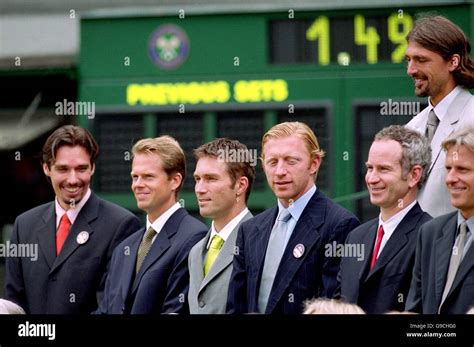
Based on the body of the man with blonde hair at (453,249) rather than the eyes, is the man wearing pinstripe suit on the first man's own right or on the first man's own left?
on the first man's own right

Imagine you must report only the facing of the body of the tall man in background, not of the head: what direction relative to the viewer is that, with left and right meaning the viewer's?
facing the viewer and to the left of the viewer

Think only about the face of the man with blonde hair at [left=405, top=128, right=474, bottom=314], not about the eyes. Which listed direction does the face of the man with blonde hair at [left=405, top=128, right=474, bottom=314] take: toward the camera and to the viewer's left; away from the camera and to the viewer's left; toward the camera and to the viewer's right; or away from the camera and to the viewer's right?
toward the camera and to the viewer's left

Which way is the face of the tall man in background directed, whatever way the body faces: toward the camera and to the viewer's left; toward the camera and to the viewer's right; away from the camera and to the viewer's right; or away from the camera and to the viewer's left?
toward the camera and to the viewer's left

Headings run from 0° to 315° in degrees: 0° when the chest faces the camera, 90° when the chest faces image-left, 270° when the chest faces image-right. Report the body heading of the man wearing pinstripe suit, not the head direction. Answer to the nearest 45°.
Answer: approximately 45°

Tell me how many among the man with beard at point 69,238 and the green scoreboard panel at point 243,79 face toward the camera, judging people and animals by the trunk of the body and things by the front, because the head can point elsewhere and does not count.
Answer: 2

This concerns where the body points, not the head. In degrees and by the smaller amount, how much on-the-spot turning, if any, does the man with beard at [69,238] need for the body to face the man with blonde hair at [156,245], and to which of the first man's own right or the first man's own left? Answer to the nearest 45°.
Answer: approximately 45° to the first man's own left

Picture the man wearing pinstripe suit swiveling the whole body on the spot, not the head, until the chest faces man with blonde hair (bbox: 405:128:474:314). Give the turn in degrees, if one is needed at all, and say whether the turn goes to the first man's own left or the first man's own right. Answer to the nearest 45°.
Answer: approximately 90° to the first man's own left

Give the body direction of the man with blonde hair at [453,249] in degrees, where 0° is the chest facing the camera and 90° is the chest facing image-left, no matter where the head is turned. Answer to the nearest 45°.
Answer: approximately 45°

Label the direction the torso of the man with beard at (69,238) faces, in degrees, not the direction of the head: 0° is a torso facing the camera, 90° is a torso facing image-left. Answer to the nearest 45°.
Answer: approximately 0°

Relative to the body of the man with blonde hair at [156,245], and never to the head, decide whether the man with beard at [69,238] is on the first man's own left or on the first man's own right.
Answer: on the first man's own right

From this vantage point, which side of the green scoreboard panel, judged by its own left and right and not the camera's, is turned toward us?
front

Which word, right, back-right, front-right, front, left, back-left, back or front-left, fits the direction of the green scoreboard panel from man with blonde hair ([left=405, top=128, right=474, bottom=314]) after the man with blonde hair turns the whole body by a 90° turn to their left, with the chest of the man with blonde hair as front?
back
